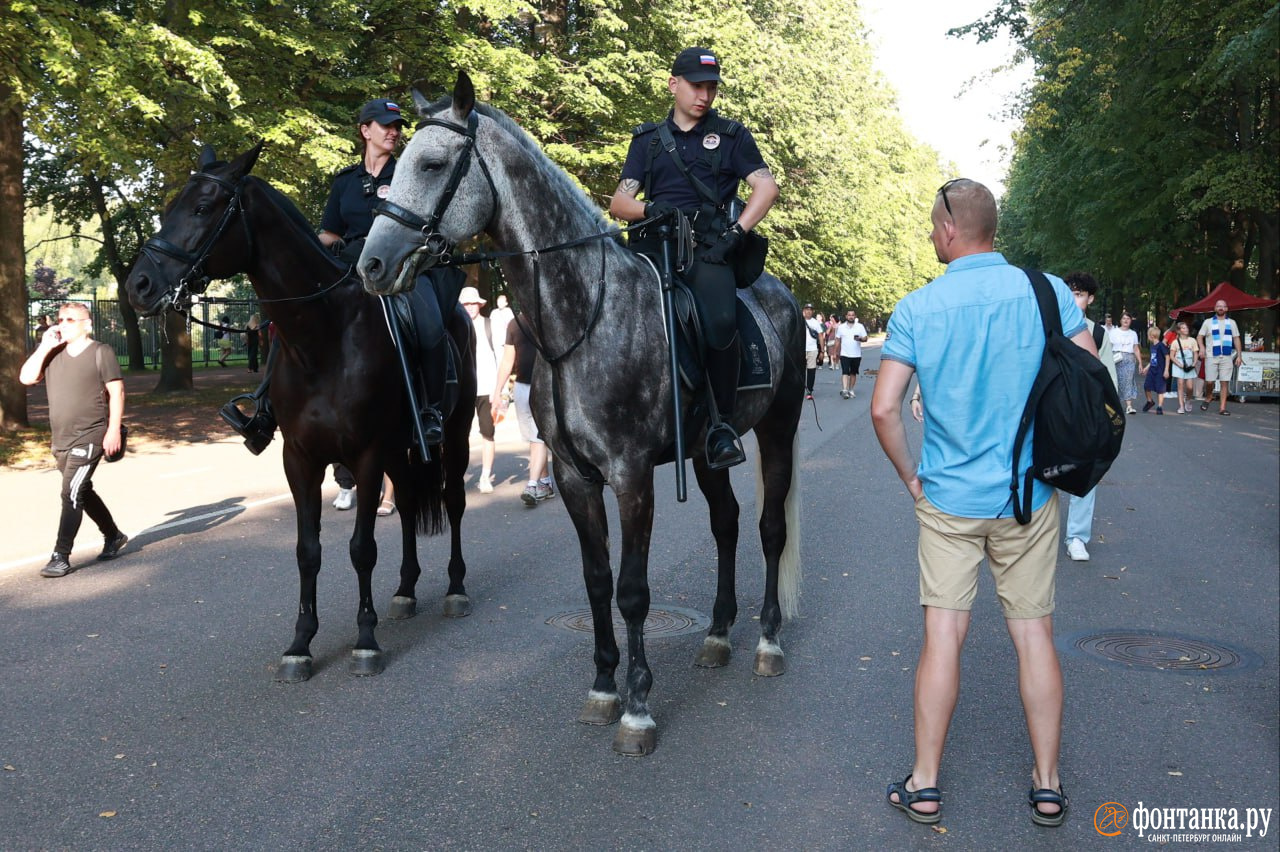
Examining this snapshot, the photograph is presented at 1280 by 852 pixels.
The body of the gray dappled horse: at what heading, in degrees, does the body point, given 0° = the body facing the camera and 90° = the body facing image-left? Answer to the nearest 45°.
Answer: approximately 45°

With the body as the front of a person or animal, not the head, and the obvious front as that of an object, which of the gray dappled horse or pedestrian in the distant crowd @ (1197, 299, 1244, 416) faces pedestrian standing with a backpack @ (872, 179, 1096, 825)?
pedestrian in the distant crowd @ (1197, 299, 1244, 416)

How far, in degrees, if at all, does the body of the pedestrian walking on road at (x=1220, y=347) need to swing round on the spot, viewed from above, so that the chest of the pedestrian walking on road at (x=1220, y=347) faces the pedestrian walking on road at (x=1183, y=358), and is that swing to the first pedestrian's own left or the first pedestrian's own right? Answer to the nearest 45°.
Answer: approximately 90° to the first pedestrian's own right

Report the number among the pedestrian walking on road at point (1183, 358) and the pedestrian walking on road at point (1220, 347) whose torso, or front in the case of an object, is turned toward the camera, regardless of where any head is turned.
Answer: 2

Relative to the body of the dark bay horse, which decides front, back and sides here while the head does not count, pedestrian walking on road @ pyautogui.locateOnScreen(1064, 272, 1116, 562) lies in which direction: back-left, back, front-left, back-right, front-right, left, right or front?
back-left

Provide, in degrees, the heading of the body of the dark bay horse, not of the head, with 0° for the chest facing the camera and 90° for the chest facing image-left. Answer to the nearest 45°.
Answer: approximately 45°

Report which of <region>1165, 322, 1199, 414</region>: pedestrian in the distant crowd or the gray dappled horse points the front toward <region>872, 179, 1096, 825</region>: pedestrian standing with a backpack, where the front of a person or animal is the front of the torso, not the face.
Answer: <region>1165, 322, 1199, 414</region>: pedestrian in the distant crowd

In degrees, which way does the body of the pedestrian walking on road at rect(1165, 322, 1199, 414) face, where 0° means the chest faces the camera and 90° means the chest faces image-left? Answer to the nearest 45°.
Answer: approximately 0°

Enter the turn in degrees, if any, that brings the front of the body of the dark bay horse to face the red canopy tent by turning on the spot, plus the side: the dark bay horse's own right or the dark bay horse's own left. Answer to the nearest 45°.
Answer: approximately 180°
